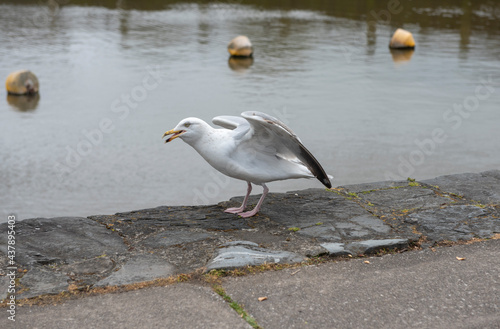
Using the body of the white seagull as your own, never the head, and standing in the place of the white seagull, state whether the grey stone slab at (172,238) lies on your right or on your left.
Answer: on your left

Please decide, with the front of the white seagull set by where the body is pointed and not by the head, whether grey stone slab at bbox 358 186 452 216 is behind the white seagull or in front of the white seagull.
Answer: behind

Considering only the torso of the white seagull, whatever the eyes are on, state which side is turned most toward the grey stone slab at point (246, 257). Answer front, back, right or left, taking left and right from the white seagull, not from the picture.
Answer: left

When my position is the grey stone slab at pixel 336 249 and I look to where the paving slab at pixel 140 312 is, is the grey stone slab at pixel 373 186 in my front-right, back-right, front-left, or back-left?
back-right

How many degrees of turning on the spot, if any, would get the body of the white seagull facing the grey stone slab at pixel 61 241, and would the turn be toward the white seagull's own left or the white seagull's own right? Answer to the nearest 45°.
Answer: approximately 45° to the white seagull's own left

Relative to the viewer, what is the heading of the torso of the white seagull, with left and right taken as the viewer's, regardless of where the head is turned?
facing to the left of the viewer

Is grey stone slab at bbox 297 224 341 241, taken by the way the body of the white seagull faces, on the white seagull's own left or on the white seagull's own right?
on the white seagull's own left

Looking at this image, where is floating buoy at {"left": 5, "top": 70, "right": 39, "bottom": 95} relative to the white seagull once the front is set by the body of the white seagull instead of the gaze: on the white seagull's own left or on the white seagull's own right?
on the white seagull's own right

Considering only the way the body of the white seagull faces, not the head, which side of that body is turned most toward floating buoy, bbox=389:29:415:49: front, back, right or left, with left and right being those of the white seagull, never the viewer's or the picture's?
right

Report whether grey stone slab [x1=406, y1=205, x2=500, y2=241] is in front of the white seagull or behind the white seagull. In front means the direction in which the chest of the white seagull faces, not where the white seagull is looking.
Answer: behind

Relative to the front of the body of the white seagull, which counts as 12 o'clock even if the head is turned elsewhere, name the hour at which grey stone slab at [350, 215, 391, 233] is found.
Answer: The grey stone slab is roughly at 7 o'clock from the white seagull.
